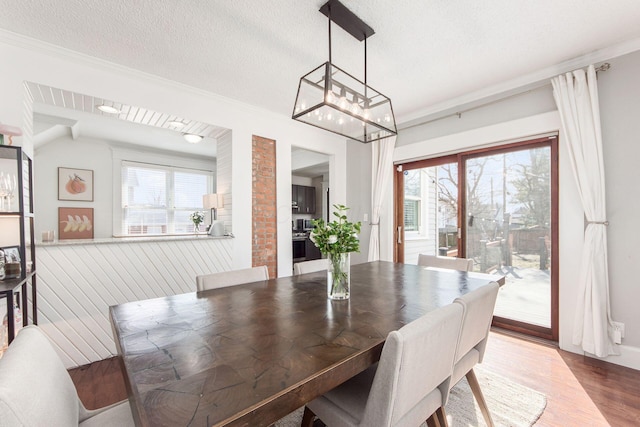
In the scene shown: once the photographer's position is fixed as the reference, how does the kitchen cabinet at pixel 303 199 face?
facing the viewer and to the right of the viewer

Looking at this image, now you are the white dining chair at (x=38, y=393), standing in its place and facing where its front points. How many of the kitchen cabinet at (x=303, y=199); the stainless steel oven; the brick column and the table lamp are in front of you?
4

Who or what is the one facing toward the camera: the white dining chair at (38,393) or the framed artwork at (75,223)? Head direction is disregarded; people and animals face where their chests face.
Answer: the framed artwork

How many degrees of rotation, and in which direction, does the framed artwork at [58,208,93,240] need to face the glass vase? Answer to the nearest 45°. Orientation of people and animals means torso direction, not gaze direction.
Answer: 0° — it already faces it

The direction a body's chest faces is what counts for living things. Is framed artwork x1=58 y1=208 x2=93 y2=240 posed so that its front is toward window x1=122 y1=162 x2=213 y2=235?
no

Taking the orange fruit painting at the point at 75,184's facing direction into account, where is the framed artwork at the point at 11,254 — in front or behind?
in front

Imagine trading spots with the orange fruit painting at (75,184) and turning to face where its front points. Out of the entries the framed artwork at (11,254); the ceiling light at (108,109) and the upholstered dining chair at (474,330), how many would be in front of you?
3

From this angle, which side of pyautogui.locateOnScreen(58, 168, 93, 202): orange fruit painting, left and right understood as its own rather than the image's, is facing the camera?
front

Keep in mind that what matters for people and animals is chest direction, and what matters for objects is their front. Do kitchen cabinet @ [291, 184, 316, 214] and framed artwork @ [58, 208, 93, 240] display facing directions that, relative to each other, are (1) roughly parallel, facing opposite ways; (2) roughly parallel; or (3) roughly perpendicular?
roughly parallel

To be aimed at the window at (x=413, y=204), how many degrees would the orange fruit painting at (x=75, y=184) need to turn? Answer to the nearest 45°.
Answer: approximately 45° to its left

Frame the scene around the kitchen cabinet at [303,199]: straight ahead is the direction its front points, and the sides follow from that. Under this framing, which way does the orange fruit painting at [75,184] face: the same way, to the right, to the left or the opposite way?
the same way

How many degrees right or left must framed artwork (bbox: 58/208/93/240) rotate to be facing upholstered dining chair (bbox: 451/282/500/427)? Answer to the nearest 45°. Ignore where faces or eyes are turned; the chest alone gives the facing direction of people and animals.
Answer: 0° — it already faces it

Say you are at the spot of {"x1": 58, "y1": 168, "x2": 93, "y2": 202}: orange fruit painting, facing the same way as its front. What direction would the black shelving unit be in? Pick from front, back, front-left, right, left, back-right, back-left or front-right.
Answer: front

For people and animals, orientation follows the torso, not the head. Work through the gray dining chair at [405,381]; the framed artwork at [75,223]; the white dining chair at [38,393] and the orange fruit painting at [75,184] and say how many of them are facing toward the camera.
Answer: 2

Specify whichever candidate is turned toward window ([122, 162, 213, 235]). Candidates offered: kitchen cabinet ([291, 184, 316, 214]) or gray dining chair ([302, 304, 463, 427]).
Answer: the gray dining chair

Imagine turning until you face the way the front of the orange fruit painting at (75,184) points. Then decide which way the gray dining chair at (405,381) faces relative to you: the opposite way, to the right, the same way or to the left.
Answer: the opposite way

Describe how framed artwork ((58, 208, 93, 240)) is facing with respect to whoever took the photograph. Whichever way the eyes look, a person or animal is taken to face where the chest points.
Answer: facing the viewer

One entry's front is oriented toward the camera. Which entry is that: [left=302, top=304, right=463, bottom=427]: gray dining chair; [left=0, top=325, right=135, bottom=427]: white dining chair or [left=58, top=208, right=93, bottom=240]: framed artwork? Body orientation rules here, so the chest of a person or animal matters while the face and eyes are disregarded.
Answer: the framed artwork

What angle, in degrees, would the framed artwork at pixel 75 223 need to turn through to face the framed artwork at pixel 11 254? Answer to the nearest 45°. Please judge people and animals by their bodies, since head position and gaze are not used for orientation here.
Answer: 0° — it already faces it

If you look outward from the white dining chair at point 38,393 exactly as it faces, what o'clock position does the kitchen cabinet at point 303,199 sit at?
The kitchen cabinet is roughly at 12 o'clock from the white dining chair.

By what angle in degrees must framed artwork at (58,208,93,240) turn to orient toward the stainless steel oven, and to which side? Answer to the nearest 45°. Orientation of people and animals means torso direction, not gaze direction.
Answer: approximately 90° to its left

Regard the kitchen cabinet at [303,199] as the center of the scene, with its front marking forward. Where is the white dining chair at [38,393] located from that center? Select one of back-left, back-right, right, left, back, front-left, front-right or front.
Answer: front-right
